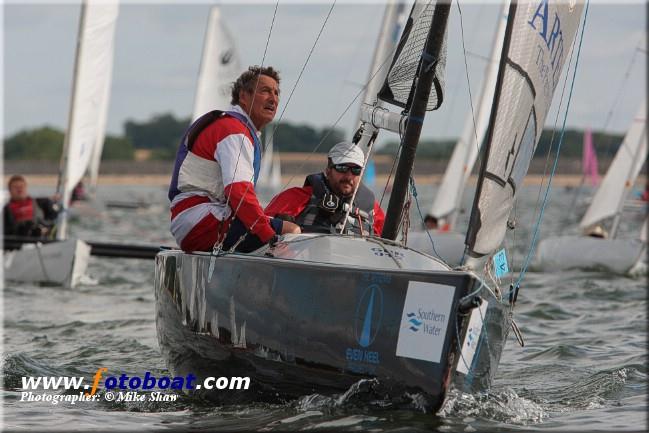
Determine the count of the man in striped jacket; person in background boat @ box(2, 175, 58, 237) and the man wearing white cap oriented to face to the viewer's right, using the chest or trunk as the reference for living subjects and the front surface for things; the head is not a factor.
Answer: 1

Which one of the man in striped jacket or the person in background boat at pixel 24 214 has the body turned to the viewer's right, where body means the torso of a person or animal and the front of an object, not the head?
the man in striped jacket

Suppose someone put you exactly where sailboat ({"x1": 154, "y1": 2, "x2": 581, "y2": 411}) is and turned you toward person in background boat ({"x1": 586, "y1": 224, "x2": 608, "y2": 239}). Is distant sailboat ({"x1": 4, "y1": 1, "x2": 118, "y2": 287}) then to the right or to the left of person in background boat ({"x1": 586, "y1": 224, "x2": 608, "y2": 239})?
left

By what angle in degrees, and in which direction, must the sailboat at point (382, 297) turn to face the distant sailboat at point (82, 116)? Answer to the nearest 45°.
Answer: approximately 180°

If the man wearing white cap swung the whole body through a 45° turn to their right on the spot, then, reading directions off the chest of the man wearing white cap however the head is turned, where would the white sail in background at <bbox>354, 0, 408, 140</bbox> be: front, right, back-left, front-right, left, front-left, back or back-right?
back-right

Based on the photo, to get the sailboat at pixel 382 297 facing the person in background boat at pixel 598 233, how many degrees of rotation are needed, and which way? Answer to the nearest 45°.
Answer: approximately 135° to its left

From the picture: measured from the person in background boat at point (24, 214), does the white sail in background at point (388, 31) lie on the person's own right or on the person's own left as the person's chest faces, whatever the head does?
on the person's own left

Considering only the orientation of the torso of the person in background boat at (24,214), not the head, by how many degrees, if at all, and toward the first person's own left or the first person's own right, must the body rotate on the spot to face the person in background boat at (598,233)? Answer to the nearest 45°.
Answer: approximately 90° to the first person's own left

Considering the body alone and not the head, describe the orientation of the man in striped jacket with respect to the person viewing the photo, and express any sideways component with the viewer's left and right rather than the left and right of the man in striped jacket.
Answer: facing to the right of the viewer

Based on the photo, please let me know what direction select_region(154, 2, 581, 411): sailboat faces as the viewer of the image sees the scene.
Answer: facing the viewer and to the right of the viewer
